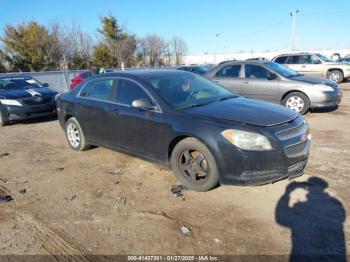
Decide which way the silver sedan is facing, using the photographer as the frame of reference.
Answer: facing the viewer and to the right of the viewer

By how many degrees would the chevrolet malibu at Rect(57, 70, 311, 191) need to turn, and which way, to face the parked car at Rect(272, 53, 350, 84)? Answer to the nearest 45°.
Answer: approximately 90° to its left

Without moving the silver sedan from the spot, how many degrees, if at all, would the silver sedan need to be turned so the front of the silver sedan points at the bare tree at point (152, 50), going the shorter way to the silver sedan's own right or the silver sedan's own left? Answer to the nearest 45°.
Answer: approximately 180°

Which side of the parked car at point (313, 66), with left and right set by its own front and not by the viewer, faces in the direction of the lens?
right

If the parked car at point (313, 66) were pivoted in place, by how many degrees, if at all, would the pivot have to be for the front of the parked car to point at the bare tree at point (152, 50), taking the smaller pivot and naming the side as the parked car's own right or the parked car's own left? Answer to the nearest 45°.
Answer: approximately 135° to the parked car's own left

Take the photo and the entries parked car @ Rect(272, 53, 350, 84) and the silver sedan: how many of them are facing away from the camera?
0
